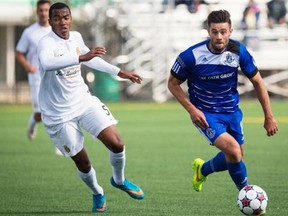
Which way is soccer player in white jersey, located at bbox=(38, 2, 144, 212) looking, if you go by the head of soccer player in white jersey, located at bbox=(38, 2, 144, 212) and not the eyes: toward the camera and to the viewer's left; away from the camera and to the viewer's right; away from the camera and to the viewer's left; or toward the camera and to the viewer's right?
toward the camera and to the viewer's right

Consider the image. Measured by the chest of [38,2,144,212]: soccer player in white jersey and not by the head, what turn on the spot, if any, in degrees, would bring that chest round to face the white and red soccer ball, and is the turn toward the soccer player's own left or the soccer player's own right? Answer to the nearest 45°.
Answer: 0° — they already face it

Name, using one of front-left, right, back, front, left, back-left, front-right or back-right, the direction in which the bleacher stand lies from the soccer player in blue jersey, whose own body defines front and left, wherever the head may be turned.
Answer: back

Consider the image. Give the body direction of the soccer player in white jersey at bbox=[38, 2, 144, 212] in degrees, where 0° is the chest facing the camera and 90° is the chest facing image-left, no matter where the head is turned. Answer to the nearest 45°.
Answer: approximately 315°

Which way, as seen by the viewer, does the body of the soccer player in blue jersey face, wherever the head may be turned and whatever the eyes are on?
toward the camera

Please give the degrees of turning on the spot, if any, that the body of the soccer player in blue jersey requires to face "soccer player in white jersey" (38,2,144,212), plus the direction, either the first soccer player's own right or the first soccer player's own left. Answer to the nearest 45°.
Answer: approximately 90° to the first soccer player's own right

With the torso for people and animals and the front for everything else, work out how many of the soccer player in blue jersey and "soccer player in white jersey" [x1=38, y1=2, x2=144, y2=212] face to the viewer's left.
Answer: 0

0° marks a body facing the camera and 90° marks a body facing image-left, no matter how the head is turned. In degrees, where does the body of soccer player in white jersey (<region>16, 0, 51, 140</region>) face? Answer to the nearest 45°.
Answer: approximately 315°

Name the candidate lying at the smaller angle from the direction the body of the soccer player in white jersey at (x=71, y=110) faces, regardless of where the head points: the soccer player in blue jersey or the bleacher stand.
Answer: the soccer player in blue jersey
